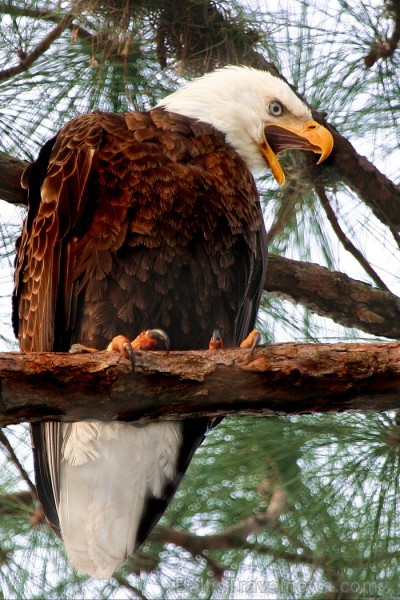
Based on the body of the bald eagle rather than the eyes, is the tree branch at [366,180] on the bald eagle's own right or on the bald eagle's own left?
on the bald eagle's own left

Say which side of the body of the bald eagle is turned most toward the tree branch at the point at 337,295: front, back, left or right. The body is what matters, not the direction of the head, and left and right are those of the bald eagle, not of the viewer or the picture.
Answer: left

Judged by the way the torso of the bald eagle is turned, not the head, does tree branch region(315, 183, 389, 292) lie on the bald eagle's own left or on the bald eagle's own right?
on the bald eagle's own left

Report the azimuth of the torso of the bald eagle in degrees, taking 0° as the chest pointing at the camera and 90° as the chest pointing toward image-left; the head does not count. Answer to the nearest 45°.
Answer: approximately 315°
